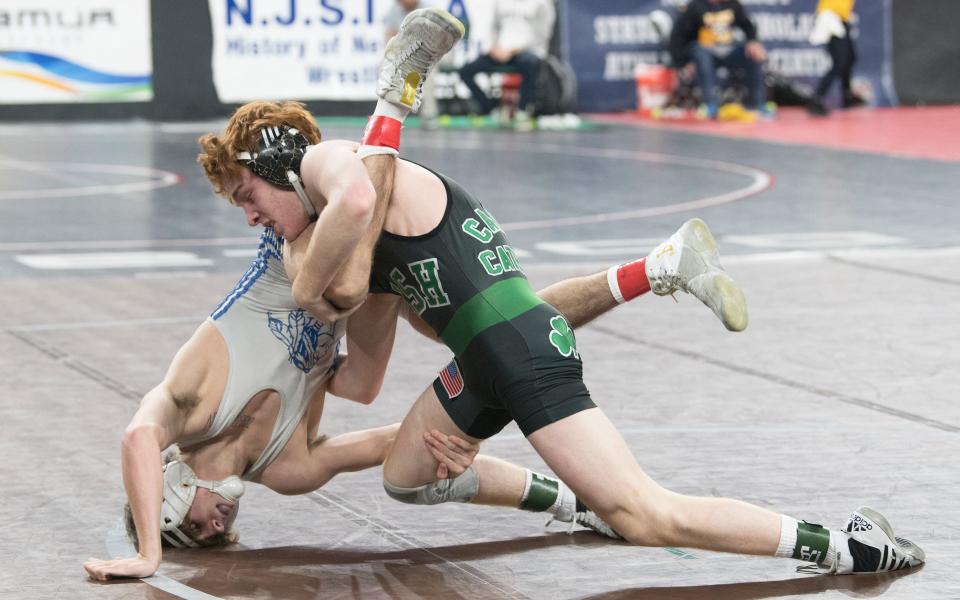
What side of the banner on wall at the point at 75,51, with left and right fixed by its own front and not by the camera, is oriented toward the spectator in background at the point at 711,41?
left

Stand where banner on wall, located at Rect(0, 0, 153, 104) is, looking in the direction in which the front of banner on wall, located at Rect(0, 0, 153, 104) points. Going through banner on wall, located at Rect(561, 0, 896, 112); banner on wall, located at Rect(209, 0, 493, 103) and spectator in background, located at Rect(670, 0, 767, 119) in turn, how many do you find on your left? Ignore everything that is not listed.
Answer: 3

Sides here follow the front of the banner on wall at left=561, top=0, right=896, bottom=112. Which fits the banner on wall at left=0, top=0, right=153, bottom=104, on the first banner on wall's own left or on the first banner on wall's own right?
on the first banner on wall's own right

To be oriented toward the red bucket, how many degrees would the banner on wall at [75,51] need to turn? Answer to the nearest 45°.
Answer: approximately 90° to its left
